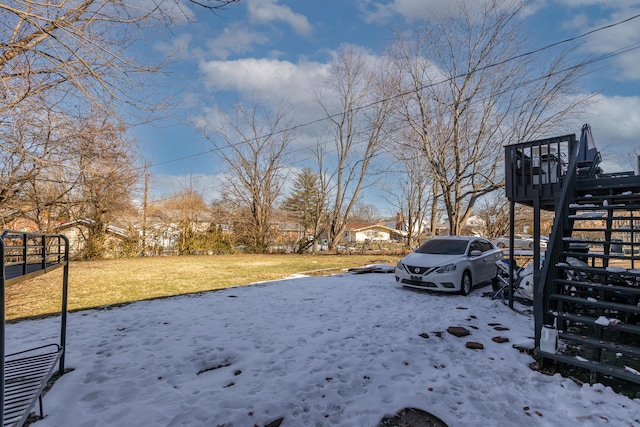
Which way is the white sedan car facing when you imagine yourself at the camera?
facing the viewer and to the left of the viewer

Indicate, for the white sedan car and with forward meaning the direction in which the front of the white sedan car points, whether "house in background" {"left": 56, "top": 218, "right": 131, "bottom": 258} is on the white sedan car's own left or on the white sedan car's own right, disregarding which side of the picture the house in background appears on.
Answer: on the white sedan car's own right

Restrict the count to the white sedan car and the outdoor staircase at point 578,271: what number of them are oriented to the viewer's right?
0

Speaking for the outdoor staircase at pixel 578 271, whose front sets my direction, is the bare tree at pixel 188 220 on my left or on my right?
on my right

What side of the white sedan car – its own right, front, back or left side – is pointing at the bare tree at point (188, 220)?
right

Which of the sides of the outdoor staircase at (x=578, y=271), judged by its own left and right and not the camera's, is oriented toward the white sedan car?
right
